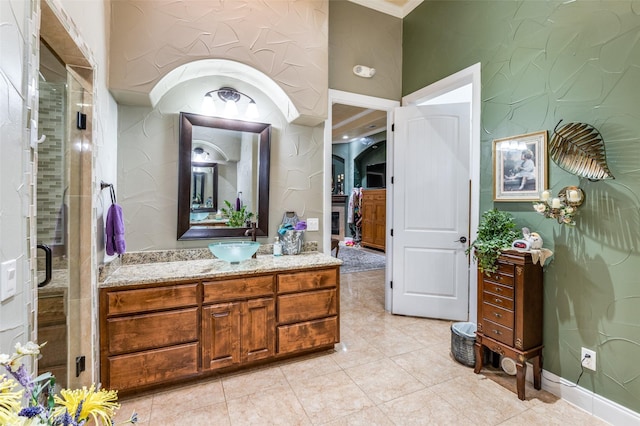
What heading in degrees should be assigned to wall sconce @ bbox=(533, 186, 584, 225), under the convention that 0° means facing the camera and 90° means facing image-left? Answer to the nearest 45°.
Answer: approximately 45°

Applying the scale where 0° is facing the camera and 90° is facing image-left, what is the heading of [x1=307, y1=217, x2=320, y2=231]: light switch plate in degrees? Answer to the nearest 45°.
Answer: approximately 0°

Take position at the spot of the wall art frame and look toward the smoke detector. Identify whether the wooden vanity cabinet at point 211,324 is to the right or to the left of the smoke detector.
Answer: left

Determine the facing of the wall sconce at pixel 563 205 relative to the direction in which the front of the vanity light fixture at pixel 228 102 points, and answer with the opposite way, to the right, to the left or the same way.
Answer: to the right

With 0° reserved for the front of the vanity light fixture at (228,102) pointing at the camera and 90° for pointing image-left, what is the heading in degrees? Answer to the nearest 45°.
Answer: approximately 0°

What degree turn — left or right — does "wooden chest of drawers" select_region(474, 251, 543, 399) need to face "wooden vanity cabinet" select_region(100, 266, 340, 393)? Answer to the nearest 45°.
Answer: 0° — it already faces it

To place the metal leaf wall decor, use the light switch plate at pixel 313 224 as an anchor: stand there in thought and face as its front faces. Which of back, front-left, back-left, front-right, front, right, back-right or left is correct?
front-left

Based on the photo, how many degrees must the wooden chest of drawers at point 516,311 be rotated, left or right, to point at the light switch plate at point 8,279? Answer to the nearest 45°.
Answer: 0° — it already faces it

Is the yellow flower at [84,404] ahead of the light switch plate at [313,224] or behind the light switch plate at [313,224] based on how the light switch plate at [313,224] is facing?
ahead

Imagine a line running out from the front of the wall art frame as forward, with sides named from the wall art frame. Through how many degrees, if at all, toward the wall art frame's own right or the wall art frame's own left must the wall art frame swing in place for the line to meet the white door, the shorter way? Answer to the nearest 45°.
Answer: approximately 90° to the wall art frame's own right

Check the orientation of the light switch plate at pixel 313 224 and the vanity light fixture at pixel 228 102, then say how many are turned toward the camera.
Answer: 2

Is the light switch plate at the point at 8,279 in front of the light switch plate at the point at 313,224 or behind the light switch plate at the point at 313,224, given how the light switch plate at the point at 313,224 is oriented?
in front
